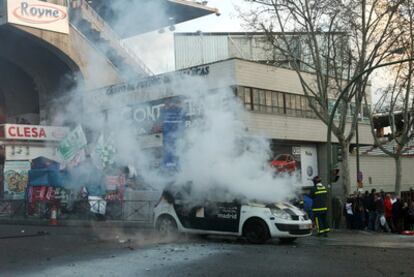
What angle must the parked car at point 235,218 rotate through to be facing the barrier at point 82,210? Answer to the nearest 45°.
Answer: approximately 180°

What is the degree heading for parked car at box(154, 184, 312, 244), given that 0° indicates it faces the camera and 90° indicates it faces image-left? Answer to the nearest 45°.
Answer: approximately 315°

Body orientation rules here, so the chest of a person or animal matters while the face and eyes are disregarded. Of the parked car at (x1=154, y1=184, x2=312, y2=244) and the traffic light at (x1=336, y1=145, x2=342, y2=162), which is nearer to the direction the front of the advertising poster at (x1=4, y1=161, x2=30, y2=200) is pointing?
the parked car

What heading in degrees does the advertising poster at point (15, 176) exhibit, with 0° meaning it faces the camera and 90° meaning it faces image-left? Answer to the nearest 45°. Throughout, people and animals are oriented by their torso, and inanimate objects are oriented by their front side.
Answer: approximately 0°

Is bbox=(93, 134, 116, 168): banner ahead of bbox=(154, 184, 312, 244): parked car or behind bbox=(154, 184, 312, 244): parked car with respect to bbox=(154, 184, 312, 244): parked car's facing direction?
behind

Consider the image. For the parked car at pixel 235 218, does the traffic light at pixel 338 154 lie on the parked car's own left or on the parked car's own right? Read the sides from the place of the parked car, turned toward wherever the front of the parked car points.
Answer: on the parked car's own left
